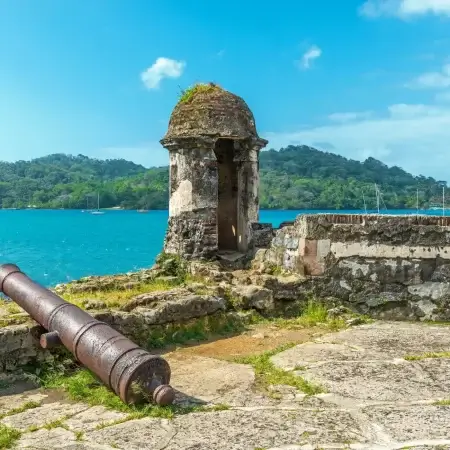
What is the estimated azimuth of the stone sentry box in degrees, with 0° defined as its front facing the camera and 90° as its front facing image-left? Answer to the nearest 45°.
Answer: approximately 315°

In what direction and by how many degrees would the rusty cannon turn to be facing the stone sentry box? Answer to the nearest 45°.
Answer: approximately 45° to its right

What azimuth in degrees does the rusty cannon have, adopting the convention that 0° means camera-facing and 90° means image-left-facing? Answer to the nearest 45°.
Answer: approximately 135°

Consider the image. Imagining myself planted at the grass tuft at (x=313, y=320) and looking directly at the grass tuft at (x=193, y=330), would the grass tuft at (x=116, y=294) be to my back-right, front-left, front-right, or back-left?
front-right

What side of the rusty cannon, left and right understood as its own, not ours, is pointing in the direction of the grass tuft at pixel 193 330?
right

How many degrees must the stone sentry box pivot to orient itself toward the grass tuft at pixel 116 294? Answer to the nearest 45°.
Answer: approximately 45° to its right

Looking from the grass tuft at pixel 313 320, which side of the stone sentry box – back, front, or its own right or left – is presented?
front

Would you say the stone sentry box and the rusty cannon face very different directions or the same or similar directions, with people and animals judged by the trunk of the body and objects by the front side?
very different directions

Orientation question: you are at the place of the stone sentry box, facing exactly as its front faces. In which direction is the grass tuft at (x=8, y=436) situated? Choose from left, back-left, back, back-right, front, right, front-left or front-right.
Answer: front-right

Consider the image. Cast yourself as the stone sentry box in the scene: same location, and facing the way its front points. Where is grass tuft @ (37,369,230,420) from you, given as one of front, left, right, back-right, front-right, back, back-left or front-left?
front-right
